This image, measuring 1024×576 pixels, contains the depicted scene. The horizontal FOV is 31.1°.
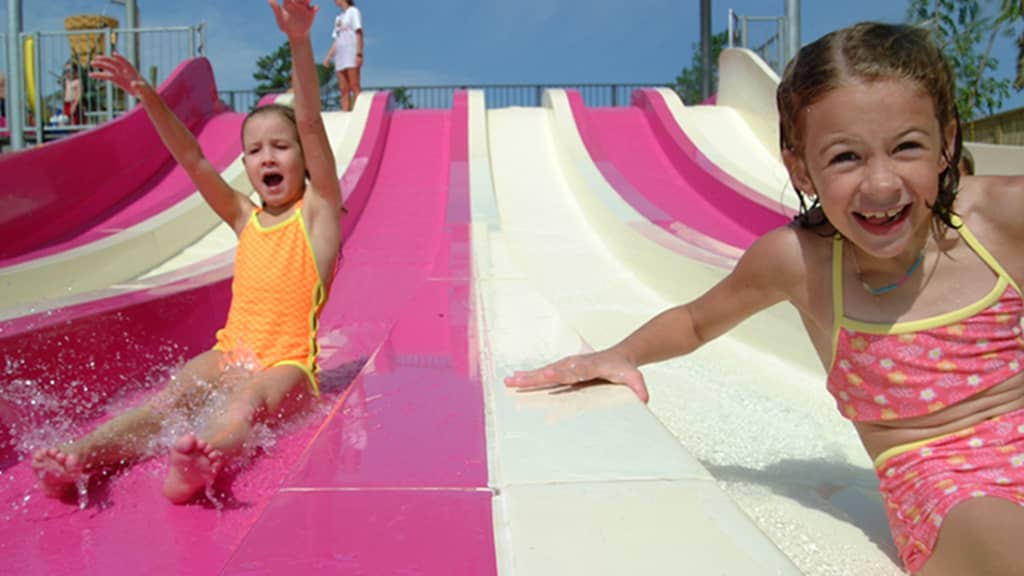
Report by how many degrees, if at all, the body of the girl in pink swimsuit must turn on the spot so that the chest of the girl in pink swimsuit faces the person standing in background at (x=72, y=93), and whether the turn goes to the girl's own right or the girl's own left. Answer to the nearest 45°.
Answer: approximately 135° to the girl's own right

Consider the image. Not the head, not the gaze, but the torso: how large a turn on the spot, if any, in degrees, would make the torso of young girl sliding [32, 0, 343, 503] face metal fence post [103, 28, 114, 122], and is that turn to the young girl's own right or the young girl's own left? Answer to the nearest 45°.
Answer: approximately 135° to the young girl's own right

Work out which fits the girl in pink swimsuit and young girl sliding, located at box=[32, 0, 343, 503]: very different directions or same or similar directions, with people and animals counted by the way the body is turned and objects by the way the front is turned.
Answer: same or similar directions

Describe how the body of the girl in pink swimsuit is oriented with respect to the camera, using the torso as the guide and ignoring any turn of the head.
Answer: toward the camera

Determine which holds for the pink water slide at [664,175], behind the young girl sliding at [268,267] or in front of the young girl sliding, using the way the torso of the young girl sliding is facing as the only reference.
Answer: behind

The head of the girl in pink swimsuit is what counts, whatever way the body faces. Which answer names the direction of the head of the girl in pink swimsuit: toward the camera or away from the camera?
toward the camera

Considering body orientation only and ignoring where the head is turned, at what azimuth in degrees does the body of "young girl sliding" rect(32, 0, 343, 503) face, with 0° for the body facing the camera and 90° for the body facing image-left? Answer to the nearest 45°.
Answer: approximately 45°

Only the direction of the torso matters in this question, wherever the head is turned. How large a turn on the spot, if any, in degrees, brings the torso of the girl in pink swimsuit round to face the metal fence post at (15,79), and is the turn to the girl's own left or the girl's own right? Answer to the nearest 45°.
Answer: approximately 135° to the girl's own right

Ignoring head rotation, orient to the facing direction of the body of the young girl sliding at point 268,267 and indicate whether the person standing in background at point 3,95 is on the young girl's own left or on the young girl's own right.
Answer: on the young girl's own right

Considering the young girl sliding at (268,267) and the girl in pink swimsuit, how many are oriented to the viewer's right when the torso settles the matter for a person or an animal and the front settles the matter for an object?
0

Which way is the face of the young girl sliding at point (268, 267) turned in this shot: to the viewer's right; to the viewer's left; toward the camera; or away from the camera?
toward the camera
